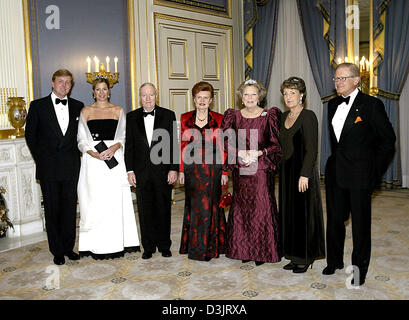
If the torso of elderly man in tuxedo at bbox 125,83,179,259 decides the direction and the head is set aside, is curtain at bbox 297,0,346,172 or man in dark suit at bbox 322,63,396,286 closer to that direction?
the man in dark suit

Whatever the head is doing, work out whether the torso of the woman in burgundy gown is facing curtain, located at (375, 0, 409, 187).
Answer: no

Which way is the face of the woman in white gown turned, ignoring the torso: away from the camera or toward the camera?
toward the camera

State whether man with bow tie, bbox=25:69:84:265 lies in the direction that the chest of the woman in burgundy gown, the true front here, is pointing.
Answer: no

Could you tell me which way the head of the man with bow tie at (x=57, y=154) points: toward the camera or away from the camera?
toward the camera

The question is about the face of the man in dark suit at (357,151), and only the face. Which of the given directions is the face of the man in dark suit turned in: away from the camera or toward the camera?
toward the camera

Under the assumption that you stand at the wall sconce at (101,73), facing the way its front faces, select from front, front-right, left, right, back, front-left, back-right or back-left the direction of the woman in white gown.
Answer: front

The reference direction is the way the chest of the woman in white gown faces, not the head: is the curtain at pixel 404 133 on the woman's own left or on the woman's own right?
on the woman's own left

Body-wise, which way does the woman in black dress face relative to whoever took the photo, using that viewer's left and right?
facing the viewer and to the left of the viewer

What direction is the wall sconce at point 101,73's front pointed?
toward the camera

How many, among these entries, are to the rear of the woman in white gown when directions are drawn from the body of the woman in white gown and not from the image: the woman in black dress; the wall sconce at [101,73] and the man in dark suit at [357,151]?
1

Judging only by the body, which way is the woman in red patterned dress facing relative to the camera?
toward the camera

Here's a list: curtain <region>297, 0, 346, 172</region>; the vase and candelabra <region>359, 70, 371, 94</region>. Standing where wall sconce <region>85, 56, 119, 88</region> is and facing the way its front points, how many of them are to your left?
2

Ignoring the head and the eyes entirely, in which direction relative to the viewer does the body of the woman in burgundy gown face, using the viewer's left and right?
facing the viewer

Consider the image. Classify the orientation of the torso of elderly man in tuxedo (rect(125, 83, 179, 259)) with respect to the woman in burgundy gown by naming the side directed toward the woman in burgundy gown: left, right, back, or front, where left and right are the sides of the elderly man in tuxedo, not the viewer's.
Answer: left

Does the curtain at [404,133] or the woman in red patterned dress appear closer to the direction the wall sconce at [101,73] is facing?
the woman in red patterned dress

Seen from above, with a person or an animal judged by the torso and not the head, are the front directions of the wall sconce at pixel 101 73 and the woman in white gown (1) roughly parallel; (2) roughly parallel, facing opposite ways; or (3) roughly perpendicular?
roughly parallel

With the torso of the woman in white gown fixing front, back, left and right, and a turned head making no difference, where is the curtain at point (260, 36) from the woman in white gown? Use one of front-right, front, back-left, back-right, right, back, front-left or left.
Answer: back-left

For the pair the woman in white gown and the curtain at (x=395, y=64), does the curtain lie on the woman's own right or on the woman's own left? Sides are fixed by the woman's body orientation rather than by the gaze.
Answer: on the woman's own left

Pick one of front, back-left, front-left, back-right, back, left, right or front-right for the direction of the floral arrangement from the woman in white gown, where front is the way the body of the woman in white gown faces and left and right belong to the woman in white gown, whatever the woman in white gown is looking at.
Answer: back-right

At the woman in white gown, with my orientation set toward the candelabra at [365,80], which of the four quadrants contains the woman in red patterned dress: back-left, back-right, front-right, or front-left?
front-right
